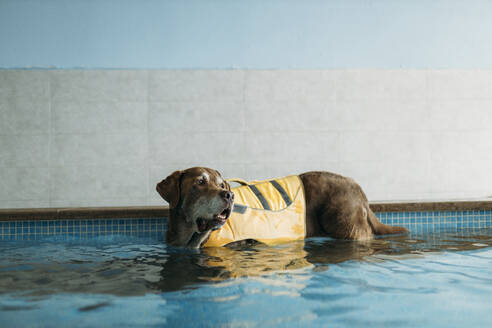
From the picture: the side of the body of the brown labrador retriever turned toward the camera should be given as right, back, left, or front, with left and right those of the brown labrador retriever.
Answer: left
